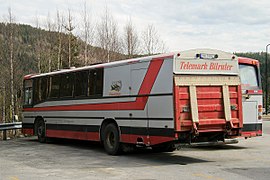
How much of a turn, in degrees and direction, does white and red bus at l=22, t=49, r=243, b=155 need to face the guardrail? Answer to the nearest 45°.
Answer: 0° — it already faces it

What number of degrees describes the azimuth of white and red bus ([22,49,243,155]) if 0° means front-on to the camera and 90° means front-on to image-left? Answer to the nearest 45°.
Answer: approximately 135°

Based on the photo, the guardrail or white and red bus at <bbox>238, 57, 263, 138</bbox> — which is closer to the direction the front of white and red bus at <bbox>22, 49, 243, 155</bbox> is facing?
the guardrail
